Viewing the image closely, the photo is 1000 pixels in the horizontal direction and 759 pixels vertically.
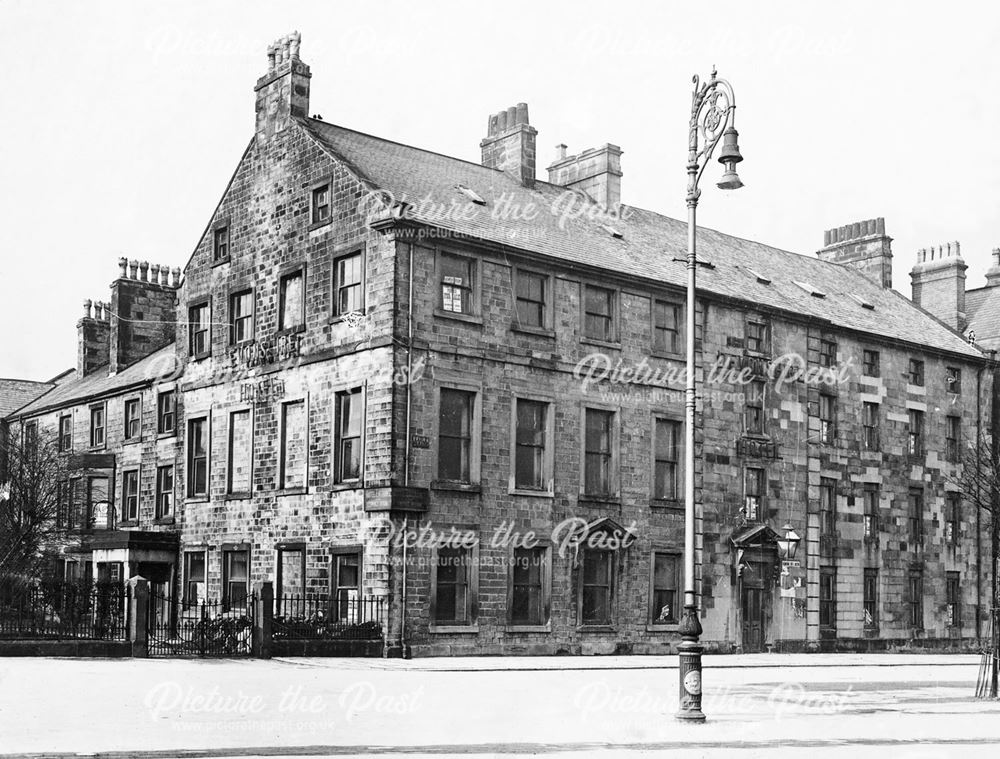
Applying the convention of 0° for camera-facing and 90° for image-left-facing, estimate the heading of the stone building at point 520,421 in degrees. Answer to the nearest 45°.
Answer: approximately 315°

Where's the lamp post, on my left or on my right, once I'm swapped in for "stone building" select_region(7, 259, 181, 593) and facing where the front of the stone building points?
on my left

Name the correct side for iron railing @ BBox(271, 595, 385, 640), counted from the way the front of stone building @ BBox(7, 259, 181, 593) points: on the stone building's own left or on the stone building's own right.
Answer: on the stone building's own left

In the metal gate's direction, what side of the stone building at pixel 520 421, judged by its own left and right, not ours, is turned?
right

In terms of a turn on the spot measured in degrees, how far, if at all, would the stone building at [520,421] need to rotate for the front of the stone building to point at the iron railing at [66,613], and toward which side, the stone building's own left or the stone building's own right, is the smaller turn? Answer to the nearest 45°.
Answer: approximately 90° to the stone building's own right

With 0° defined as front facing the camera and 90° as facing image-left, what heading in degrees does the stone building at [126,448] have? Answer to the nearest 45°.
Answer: approximately 45°
